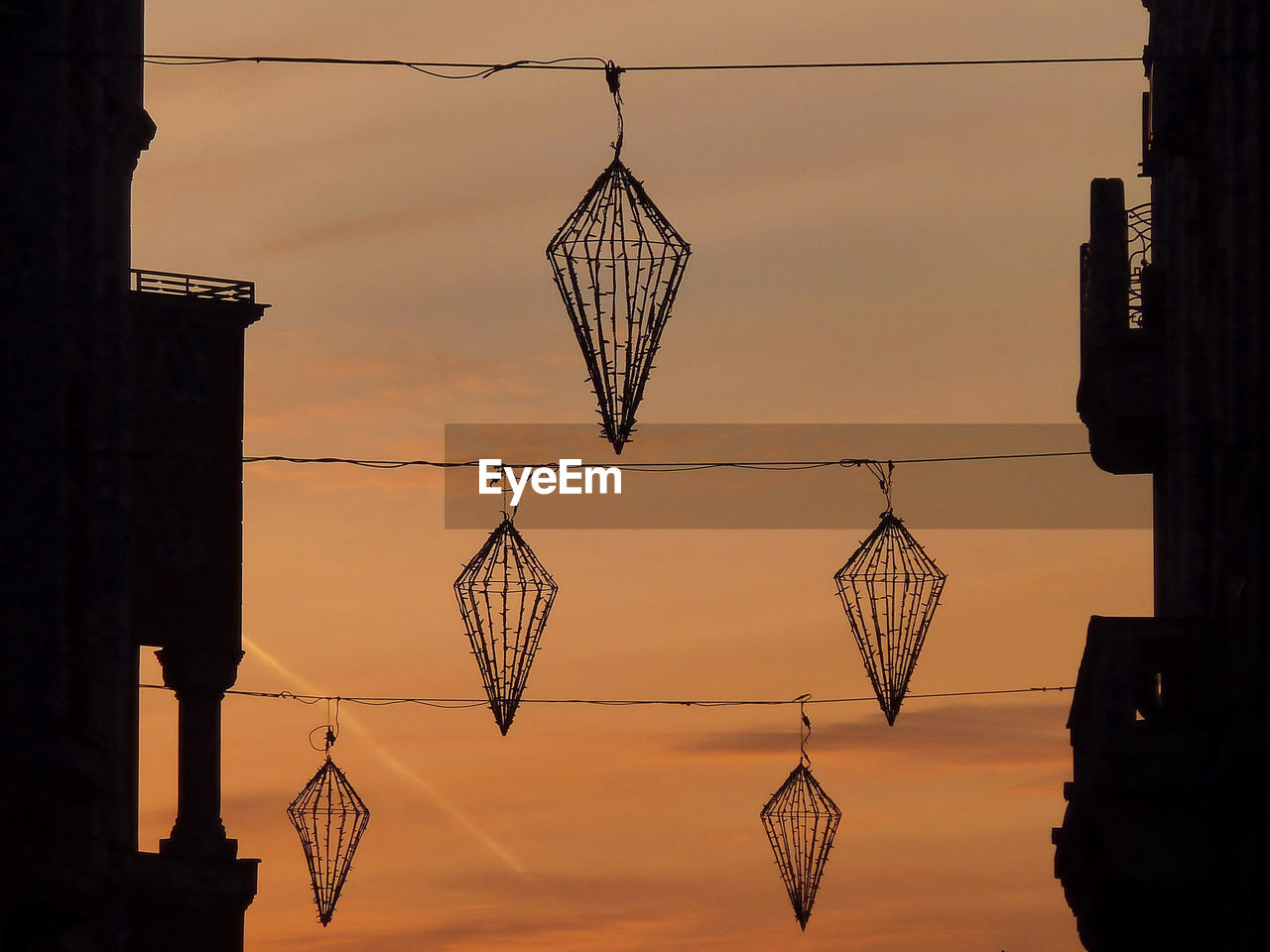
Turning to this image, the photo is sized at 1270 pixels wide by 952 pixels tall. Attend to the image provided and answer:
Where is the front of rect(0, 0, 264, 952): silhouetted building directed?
to the viewer's right

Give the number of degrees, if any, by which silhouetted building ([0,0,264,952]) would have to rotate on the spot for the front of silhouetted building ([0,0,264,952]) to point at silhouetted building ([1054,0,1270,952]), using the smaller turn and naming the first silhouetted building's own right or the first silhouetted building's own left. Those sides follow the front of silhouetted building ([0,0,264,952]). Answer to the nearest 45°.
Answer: approximately 45° to the first silhouetted building's own right

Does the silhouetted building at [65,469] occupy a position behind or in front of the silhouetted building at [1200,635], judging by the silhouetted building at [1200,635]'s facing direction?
in front

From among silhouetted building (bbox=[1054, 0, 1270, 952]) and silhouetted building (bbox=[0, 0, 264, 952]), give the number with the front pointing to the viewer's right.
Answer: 1

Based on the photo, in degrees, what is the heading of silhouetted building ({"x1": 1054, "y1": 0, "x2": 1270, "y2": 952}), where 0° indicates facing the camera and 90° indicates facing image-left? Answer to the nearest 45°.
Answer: approximately 90°
